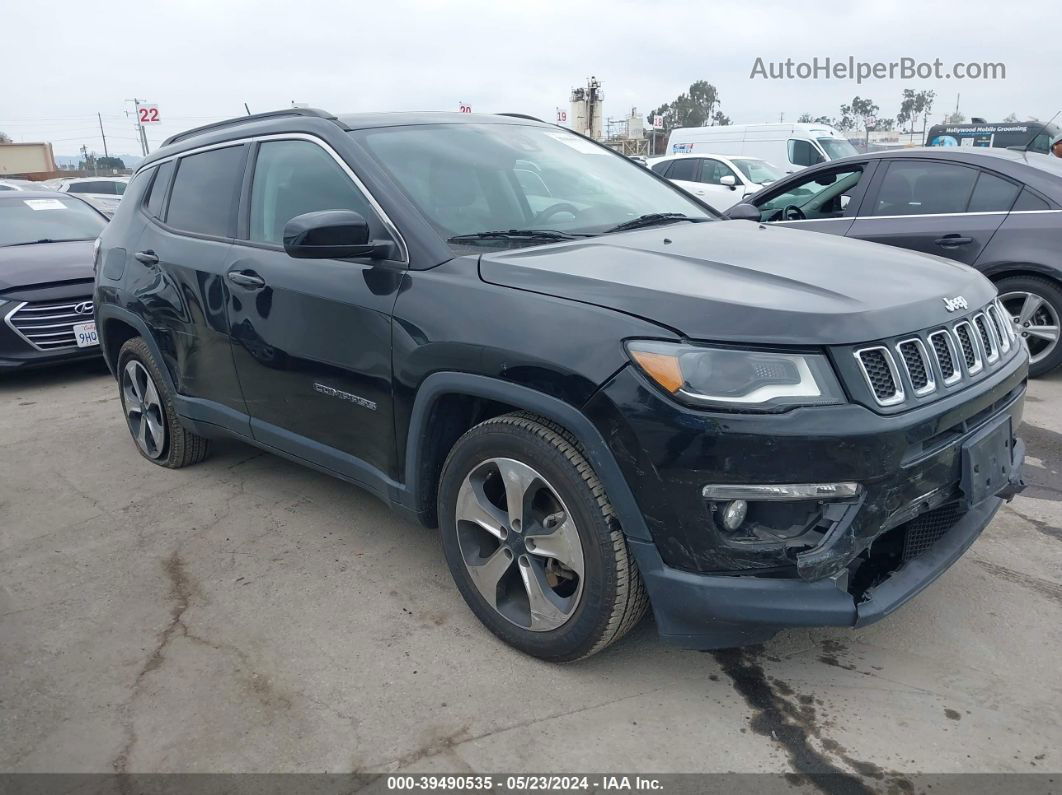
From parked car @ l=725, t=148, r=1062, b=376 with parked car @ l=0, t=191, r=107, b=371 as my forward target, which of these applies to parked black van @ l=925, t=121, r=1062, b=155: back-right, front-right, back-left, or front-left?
back-right

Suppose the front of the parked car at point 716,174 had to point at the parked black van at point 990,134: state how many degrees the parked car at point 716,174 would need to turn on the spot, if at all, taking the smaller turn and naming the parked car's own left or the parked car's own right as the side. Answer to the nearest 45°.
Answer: approximately 90° to the parked car's own left

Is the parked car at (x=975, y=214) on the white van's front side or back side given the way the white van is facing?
on the front side

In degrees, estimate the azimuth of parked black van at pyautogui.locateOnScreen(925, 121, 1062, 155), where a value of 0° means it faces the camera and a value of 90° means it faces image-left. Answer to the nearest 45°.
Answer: approximately 315°

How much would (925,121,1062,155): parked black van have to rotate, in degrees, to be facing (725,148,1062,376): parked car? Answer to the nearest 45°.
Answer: approximately 45° to its right

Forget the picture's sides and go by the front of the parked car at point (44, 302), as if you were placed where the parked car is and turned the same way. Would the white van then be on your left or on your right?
on your left

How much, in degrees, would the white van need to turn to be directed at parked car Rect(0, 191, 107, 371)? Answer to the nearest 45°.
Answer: approximately 90° to its right

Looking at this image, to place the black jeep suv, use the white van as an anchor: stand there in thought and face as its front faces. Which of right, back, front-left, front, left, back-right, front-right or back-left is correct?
front-right

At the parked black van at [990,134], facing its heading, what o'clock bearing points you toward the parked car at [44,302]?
the parked car at [44,302] is roughly at 4 o'clock from the parked black van at [990,134].

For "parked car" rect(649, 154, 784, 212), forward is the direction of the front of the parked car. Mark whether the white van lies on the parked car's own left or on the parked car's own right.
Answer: on the parked car's own left
